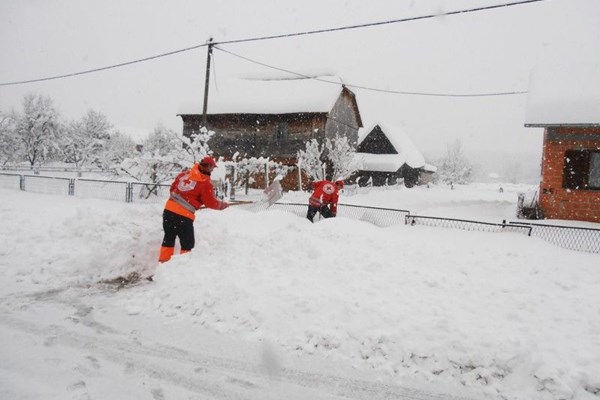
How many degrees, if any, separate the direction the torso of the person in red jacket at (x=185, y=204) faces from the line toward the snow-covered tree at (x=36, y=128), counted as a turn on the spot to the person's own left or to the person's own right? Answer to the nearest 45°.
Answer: approximately 45° to the person's own left

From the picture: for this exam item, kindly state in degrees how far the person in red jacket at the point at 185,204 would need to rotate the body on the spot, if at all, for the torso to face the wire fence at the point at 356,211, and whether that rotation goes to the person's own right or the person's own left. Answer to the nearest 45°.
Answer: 0° — they already face it

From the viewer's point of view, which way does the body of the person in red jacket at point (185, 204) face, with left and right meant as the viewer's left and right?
facing away from the viewer and to the right of the viewer

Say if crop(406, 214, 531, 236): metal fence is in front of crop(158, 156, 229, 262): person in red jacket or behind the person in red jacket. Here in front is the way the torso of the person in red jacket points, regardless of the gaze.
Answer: in front

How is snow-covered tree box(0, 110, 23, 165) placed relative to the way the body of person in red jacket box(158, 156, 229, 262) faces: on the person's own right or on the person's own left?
on the person's own left

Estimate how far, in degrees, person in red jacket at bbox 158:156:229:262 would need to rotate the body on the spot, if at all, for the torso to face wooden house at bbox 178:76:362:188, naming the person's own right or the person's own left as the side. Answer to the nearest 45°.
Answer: approximately 45° to the person's own left

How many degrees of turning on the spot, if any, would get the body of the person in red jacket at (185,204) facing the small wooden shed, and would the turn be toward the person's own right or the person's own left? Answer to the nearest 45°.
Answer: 0° — they already face it

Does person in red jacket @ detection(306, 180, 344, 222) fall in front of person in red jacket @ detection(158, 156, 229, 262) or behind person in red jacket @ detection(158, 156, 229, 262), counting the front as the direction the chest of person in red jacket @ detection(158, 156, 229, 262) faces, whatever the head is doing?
in front
